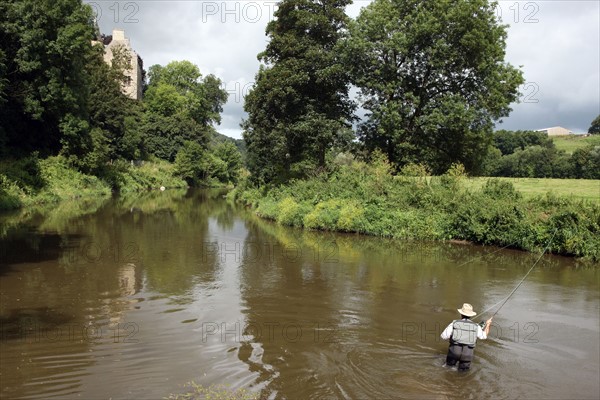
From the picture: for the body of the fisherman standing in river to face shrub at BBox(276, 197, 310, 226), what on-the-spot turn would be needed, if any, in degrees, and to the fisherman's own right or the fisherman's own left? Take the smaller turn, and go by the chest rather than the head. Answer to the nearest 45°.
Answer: approximately 45° to the fisherman's own left

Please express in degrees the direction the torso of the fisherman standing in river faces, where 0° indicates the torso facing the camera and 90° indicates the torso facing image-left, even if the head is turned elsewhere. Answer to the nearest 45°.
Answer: approximately 180°

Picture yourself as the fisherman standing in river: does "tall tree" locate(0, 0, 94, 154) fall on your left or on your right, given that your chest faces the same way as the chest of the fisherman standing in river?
on your left
